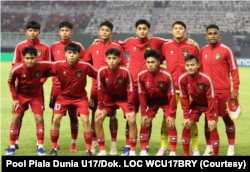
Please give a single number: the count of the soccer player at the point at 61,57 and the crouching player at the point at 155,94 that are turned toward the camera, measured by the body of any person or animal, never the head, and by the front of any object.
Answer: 2

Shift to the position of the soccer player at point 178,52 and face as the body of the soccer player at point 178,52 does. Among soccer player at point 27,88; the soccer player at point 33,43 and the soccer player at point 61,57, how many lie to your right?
3

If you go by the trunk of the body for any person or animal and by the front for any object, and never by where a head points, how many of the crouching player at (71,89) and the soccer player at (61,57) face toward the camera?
2

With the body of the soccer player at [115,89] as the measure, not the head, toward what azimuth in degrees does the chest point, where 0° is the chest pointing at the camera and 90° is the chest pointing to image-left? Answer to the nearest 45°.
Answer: approximately 0°

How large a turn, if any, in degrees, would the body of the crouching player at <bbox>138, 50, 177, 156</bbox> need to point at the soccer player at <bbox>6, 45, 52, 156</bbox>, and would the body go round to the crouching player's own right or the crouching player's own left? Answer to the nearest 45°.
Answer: approximately 90° to the crouching player's own right

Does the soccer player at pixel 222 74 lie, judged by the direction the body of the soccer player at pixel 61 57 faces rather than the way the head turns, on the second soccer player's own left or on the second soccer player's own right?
on the second soccer player's own left

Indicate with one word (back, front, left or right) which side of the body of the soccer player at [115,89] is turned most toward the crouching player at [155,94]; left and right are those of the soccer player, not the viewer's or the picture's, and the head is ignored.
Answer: left

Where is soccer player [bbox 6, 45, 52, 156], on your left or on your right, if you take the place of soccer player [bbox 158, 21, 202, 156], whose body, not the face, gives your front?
on your right

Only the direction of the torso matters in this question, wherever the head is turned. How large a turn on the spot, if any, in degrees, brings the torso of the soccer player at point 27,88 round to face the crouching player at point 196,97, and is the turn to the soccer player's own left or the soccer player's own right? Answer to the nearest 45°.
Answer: approximately 45° to the soccer player's own left
